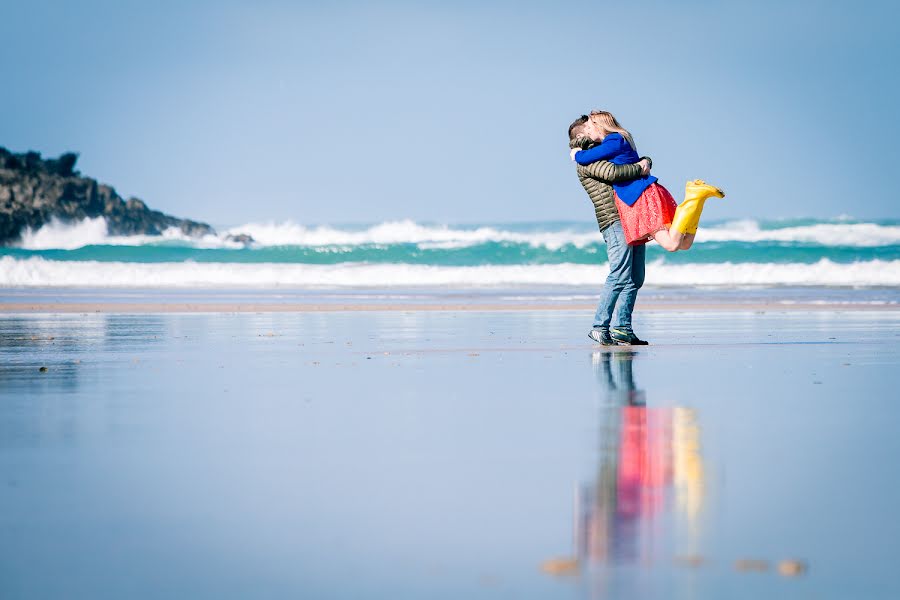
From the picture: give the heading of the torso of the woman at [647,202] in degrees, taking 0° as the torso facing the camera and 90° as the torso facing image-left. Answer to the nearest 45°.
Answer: approximately 90°

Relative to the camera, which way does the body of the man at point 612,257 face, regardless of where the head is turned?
to the viewer's right

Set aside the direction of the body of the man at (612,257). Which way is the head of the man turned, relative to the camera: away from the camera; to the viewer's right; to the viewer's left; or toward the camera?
to the viewer's right
